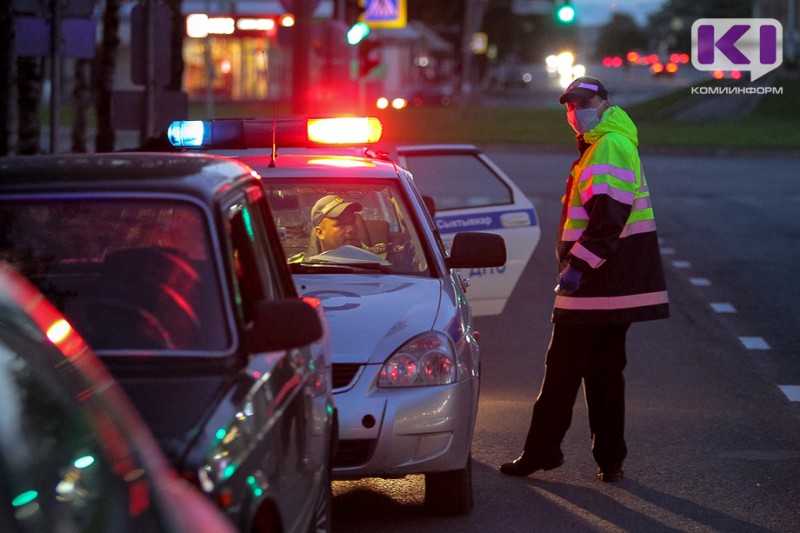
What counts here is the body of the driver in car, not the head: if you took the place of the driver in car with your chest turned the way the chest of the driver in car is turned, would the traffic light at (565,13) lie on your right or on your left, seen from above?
on your left

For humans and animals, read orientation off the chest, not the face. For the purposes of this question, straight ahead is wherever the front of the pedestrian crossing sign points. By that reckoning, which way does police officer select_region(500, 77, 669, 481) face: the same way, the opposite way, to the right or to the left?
to the right

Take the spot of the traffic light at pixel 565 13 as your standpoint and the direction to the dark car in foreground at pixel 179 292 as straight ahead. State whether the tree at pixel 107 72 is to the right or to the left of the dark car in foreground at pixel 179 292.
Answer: right

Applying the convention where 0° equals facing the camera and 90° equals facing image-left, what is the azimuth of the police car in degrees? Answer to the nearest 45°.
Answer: approximately 0°

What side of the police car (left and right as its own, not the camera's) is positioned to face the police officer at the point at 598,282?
left

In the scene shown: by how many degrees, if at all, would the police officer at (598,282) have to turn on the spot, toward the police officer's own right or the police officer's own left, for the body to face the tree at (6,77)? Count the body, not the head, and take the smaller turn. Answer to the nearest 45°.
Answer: approximately 45° to the police officer's own right

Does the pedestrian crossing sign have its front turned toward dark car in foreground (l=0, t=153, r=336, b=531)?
yes

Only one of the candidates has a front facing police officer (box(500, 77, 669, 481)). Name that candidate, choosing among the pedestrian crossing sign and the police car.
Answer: the pedestrian crossing sign

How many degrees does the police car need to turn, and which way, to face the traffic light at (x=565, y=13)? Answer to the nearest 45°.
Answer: approximately 180°

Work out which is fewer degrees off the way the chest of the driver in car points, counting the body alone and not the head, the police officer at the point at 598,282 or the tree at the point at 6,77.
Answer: the police officer

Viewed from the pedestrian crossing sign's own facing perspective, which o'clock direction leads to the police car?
The police car is roughly at 12 o'clock from the pedestrian crossing sign.

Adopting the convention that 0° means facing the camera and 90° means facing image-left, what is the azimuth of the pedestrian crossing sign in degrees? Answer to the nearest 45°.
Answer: approximately 0°
